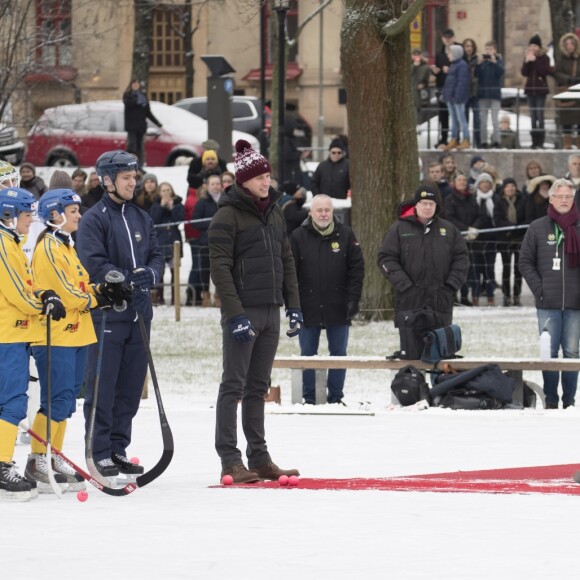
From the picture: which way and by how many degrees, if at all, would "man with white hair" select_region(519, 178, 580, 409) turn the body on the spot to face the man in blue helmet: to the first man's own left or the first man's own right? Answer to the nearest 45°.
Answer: approximately 45° to the first man's own right

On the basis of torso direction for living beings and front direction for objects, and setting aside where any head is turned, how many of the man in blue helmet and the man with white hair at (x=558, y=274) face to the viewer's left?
0

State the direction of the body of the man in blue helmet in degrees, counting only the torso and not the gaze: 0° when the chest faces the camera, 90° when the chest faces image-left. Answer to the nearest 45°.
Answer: approximately 315°

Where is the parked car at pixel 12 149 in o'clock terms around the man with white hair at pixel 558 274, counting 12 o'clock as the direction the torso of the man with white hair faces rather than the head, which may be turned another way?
The parked car is roughly at 5 o'clock from the man with white hair.

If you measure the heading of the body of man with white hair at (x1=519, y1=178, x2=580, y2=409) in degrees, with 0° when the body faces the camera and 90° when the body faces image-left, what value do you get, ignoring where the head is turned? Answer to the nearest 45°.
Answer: approximately 0°

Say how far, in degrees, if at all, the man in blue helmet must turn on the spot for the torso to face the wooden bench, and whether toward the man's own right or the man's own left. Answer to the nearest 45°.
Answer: approximately 90° to the man's own left

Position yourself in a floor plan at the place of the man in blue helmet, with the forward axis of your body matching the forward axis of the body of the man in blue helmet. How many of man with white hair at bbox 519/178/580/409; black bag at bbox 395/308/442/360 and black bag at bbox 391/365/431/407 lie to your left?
3

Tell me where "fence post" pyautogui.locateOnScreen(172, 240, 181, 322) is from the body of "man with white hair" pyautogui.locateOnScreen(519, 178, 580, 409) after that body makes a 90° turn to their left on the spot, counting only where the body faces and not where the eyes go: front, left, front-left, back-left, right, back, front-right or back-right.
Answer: back-left

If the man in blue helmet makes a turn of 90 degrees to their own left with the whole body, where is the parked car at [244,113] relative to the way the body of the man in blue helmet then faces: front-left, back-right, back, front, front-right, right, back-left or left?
front-left
